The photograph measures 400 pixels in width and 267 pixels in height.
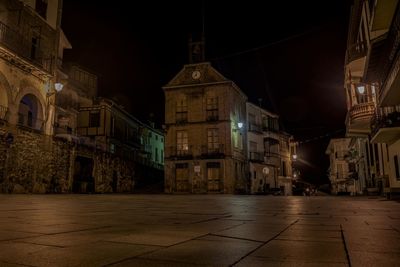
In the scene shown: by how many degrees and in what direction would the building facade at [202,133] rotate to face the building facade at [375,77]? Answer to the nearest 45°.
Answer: approximately 45° to its left

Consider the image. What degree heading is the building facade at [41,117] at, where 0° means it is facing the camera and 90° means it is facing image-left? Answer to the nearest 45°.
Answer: approximately 315°

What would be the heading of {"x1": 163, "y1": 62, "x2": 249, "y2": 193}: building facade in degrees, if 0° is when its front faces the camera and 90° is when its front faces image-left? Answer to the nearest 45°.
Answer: approximately 0°

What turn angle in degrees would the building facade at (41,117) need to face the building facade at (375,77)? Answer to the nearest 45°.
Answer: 0° — it already faces it
